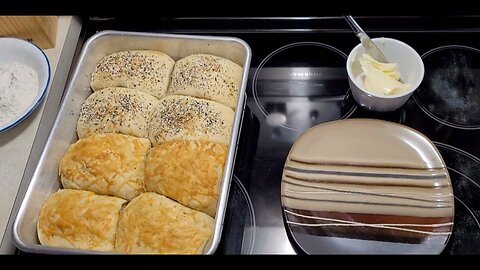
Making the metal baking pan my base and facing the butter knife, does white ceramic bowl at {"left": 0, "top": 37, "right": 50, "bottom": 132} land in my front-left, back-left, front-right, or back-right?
back-left

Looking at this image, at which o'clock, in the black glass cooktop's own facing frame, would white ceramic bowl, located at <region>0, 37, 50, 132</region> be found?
The white ceramic bowl is roughly at 3 o'clock from the black glass cooktop.

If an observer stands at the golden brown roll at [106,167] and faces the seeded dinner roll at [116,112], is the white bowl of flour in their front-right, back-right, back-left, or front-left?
front-left

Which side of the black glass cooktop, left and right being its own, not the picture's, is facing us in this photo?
front

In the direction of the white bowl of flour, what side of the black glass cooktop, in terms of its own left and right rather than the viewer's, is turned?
right
